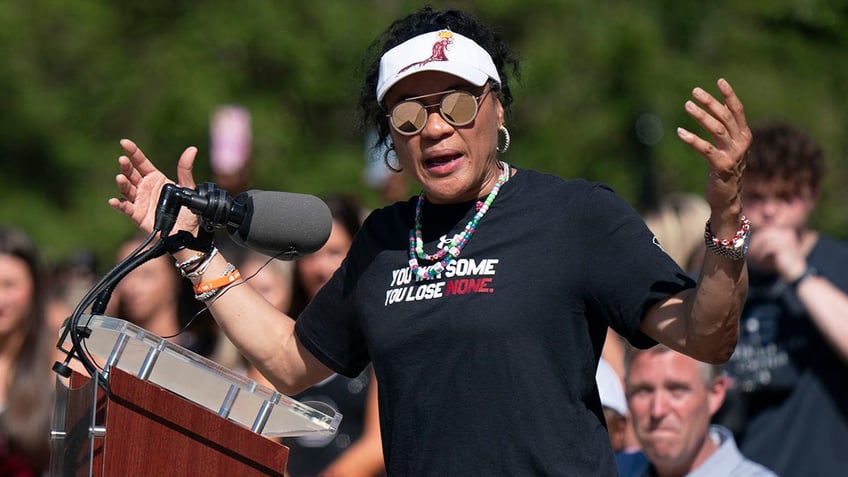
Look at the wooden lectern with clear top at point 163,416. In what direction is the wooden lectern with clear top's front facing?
to the viewer's left

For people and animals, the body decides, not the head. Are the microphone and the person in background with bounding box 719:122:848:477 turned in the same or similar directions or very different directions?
very different directions

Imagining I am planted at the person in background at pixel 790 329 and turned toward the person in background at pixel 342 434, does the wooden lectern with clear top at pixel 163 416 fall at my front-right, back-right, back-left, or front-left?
front-left

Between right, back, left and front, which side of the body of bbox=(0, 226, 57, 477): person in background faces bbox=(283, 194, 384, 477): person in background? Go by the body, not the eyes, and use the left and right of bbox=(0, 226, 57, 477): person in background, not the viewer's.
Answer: left

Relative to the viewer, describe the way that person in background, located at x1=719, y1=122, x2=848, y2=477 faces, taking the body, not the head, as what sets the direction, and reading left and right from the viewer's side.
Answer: facing the viewer and to the left of the viewer

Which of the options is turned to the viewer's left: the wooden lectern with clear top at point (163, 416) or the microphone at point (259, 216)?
the wooden lectern with clear top

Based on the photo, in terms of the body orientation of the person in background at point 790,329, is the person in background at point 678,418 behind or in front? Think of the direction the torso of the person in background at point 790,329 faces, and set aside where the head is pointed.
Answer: in front

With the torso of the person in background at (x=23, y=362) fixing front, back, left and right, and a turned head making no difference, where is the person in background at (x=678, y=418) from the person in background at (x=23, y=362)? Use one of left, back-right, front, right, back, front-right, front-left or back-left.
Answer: left

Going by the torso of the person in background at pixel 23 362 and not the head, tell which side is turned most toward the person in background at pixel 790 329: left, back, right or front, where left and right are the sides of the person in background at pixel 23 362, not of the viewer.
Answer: left

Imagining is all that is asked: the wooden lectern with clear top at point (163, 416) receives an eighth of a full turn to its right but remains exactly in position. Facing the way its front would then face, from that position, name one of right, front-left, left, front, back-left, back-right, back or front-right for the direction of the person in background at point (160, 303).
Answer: front-right

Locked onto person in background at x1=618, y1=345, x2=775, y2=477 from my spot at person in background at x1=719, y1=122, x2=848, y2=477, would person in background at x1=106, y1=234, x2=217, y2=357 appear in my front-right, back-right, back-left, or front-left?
front-right

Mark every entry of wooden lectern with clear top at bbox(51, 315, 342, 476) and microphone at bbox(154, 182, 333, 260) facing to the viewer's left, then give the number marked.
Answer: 1

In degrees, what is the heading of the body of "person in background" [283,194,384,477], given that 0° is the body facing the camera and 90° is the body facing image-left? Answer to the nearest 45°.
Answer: approximately 45°

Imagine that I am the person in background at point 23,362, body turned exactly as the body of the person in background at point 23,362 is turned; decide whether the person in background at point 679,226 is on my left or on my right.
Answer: on my left

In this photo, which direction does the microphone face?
to the viewer's right

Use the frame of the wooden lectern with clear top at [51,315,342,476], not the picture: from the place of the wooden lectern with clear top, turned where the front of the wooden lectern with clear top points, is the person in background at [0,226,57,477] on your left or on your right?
on your right
